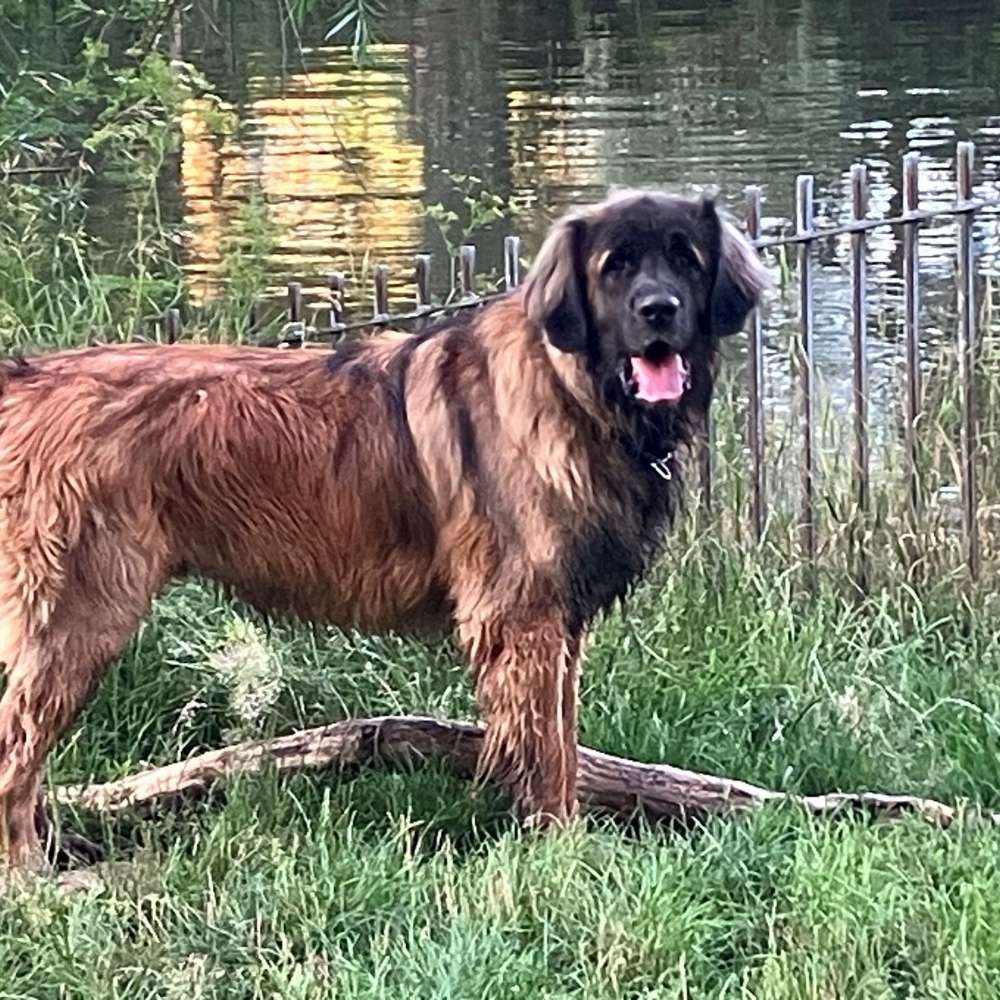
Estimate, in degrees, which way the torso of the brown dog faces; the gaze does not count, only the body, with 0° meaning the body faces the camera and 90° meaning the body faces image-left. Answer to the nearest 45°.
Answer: approximately 270°
